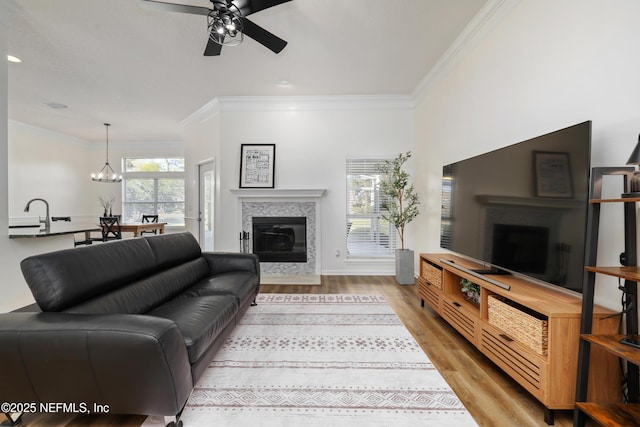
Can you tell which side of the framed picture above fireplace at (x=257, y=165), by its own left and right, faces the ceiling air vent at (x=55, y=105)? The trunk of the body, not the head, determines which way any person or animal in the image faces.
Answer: right

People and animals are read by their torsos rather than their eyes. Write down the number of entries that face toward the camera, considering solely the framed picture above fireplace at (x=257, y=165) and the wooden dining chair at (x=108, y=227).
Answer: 1

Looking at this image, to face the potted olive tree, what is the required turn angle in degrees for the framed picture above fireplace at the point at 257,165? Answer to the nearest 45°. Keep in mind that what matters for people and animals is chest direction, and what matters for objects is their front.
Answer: approximately 90° to its left

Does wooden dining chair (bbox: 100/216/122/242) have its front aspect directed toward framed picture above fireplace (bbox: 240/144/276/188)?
no

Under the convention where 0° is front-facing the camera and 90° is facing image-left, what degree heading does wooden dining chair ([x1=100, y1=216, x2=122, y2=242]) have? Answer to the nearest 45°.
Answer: approximately 225°

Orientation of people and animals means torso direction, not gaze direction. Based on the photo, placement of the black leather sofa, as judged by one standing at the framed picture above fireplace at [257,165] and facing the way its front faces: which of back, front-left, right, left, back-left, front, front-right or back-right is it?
front

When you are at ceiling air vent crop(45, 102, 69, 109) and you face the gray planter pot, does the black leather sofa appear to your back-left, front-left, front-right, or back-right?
front-right

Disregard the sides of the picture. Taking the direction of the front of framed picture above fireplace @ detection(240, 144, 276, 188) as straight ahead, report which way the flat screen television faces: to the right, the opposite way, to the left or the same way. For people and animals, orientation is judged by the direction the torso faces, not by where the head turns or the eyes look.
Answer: to the right

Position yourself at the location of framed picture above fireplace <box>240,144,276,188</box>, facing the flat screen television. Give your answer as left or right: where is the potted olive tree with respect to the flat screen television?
left

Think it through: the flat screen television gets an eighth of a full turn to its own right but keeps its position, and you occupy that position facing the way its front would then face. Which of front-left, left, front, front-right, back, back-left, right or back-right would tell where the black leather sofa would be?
front-left

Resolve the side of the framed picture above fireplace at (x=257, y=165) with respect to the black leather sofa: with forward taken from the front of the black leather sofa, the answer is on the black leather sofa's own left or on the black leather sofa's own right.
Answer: on the black leather sofa's own left

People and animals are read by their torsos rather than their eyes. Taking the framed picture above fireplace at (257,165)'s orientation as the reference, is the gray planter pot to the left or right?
on its left

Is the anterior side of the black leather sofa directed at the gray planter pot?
no

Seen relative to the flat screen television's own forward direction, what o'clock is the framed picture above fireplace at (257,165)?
The framed picture above fireplace is roughly at 2 o'clock from the flat screen television.

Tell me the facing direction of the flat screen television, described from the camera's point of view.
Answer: facing the viewer and to the left of the viewer

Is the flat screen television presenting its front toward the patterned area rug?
yes

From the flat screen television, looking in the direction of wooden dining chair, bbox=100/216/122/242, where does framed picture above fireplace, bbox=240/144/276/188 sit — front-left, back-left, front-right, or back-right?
front-right

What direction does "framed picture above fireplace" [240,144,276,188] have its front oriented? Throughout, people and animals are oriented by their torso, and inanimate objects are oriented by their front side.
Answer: toward the camera

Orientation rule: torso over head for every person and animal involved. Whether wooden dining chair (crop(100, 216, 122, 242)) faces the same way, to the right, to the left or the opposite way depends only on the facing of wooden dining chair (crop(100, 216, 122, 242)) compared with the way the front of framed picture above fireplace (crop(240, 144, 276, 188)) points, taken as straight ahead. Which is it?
the opposite way

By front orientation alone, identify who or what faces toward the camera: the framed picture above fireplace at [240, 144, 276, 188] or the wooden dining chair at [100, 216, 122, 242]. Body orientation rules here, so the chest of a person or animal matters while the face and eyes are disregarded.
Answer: the framed picture above fireplace

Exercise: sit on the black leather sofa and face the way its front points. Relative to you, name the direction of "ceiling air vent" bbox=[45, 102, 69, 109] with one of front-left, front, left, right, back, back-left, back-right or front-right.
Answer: back-left

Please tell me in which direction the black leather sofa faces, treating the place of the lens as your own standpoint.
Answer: facing the viewer and to the right of the viewer
